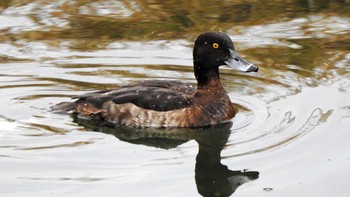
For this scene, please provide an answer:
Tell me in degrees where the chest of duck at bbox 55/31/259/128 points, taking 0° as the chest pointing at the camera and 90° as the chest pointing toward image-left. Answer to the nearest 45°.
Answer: approximately 270°
